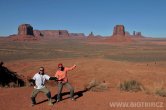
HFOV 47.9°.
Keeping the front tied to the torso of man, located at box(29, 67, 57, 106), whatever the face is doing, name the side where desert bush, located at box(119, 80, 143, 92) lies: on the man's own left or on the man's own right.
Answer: on the man's own left

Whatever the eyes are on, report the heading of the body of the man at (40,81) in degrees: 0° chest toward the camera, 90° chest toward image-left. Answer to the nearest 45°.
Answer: approximately 0°

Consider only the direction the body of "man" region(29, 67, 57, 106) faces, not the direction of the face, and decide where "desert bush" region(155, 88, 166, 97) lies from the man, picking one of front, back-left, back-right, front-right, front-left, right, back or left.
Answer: left
